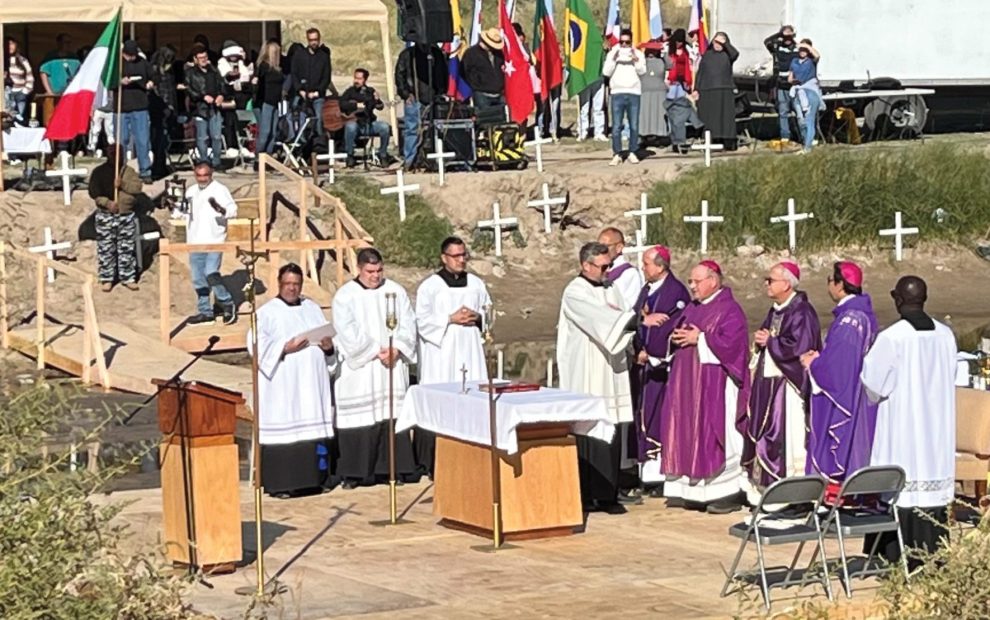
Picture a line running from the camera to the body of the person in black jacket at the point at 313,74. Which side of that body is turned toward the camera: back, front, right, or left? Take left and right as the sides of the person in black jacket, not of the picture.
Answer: front

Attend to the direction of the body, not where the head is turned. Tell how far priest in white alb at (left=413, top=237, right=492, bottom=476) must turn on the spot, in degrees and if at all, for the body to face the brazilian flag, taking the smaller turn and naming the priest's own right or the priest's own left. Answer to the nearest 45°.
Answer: approximately 135° to the priest's own left

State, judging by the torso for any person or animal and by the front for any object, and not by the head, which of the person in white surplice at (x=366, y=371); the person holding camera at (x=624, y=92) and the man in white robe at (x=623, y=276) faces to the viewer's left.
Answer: the man in white robe

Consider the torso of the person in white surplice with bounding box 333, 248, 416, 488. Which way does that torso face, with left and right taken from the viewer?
facing the viewer and to the right of the viewer

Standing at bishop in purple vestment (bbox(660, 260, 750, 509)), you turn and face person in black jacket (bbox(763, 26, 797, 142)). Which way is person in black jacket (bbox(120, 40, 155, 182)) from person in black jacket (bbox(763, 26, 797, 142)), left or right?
left

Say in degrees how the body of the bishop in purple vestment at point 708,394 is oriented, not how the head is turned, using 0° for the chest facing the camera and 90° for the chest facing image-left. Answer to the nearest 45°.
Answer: approximately 45°

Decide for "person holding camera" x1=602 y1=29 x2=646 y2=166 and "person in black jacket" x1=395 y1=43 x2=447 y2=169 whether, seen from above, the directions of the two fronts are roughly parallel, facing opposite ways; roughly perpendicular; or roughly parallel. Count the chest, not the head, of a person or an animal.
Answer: roughly parallel

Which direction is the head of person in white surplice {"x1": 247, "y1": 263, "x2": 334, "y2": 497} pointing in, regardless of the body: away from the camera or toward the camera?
toward the camera

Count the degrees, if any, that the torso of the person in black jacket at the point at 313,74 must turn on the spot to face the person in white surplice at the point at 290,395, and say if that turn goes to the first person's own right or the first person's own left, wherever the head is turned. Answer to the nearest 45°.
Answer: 0° — they already face them

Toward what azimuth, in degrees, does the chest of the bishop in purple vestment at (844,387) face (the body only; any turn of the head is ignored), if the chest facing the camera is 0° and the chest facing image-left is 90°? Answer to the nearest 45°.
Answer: approximately 90°

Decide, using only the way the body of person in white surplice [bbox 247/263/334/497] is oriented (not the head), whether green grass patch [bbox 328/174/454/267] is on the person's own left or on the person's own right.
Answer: on the person's own left

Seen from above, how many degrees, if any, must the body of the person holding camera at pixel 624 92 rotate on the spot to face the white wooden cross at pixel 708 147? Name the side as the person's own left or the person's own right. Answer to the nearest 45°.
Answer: approximately 90° to the person's own left

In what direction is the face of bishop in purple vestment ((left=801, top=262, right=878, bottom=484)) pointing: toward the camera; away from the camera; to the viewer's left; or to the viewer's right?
to the viewer's left

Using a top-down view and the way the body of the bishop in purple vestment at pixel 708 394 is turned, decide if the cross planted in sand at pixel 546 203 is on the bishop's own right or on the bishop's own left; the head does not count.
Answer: on the bishop's own right

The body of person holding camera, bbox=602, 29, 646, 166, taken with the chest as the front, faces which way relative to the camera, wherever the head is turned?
toward the camera
